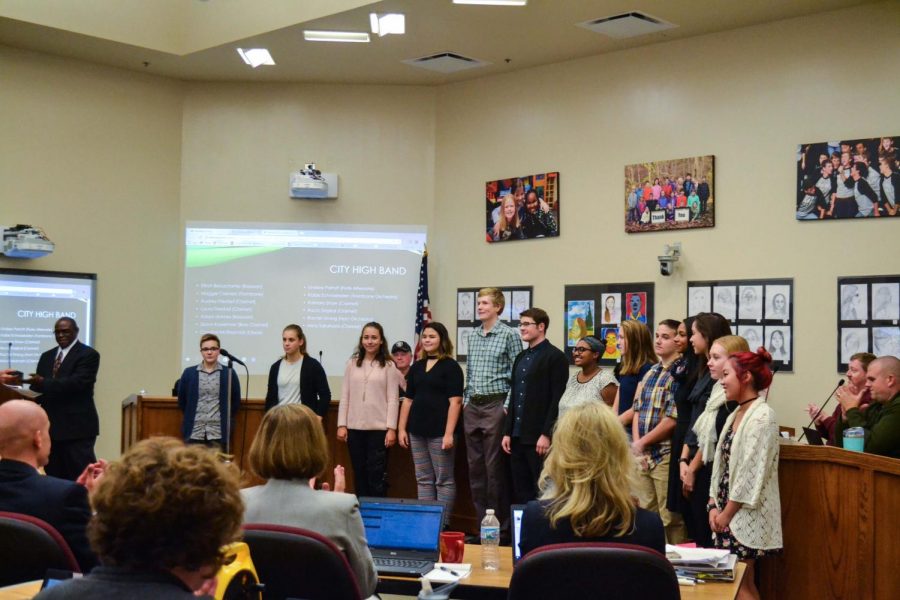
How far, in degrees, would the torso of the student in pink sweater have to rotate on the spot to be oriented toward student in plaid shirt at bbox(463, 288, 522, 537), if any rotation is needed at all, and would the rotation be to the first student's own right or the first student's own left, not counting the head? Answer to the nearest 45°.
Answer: approximately 45° to the first student's own left

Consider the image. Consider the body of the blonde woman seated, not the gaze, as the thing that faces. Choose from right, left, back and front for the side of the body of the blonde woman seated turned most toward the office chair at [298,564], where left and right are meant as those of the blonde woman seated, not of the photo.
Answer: left

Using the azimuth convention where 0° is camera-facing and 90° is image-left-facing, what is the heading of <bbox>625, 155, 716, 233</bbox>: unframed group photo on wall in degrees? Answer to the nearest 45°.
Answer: approximately 45°

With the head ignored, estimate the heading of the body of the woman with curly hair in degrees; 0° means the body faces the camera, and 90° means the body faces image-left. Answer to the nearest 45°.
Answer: approximately 225°

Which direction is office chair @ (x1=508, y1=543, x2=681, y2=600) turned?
away from the camera

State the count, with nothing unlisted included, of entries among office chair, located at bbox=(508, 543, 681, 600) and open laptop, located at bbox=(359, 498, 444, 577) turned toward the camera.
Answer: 1

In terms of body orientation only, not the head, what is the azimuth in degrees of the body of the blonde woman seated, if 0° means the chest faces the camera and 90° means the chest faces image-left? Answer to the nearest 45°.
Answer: approximately 180°

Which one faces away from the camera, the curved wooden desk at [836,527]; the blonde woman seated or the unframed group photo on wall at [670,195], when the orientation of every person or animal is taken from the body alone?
the blonde woman seated

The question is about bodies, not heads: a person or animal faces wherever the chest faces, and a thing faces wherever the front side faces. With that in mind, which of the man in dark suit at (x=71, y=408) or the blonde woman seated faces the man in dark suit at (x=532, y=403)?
the blonde woman seated
